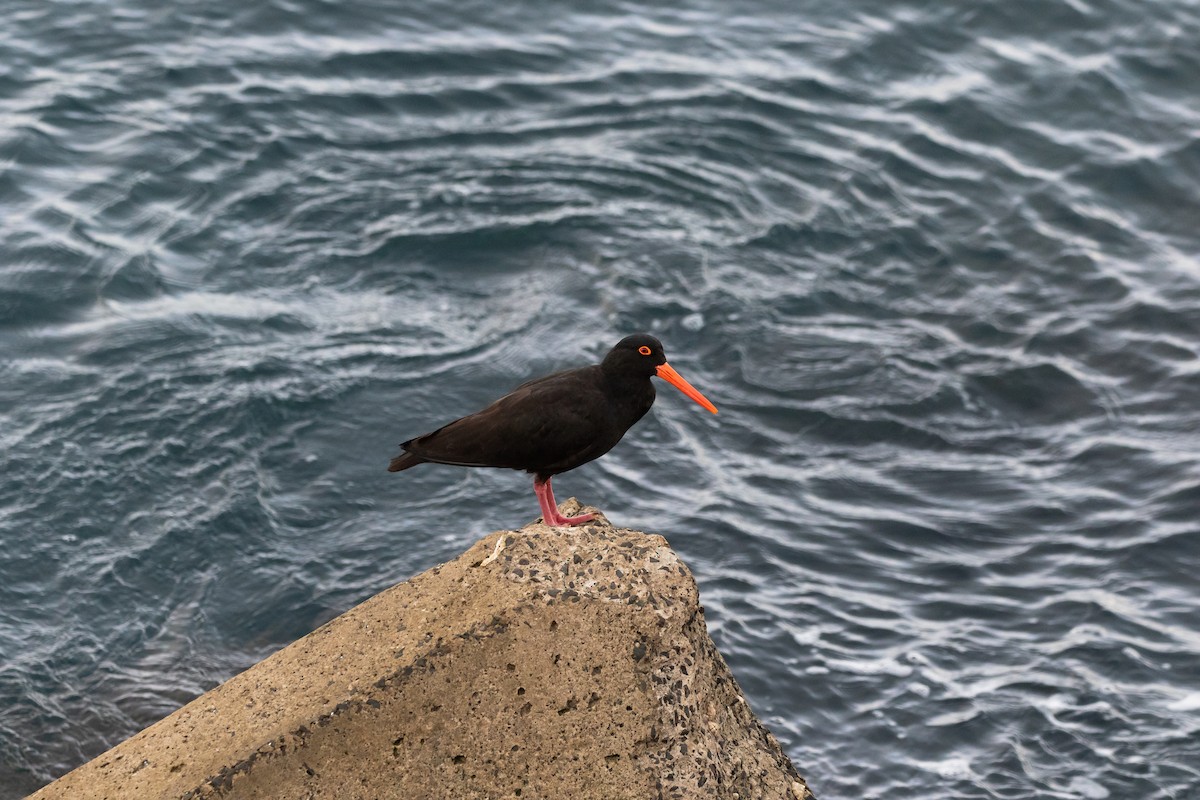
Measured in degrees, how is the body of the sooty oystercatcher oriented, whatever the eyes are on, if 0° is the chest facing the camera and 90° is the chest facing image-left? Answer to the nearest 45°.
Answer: approximately 270°
